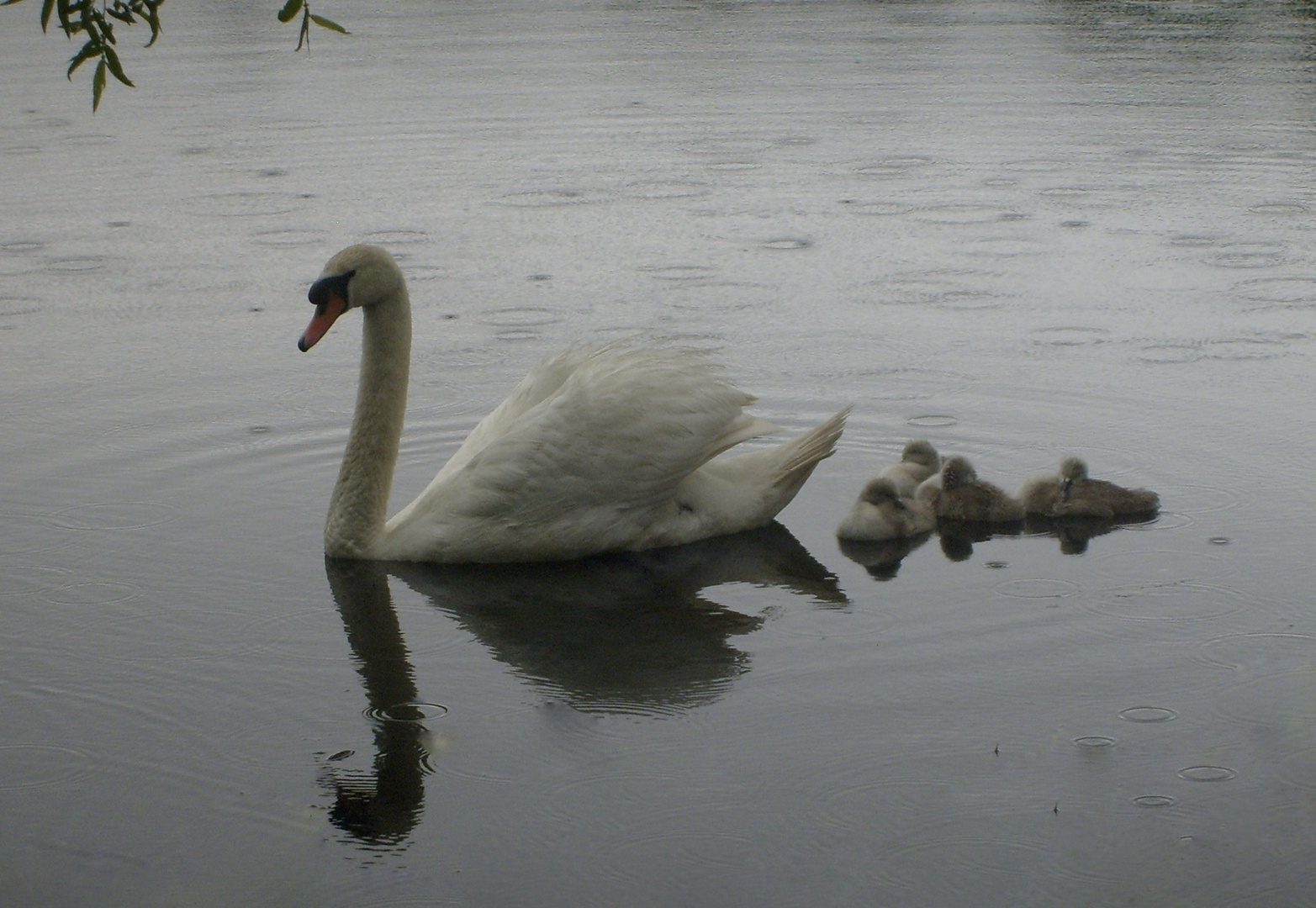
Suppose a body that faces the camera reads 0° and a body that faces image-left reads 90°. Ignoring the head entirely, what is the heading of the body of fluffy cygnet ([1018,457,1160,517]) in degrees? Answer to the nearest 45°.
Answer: approximately 90°

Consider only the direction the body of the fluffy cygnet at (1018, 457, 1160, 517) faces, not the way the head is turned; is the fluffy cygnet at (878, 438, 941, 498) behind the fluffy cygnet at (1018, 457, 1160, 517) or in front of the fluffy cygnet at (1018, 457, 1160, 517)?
in front

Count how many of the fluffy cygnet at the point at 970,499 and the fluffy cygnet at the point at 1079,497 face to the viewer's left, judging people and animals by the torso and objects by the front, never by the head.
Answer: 2

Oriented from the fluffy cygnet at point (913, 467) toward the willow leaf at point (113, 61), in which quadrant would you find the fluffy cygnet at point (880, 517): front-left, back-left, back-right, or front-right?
front-left

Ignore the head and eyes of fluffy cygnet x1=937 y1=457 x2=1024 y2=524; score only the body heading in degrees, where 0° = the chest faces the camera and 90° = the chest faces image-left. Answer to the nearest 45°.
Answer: approximately 90°
